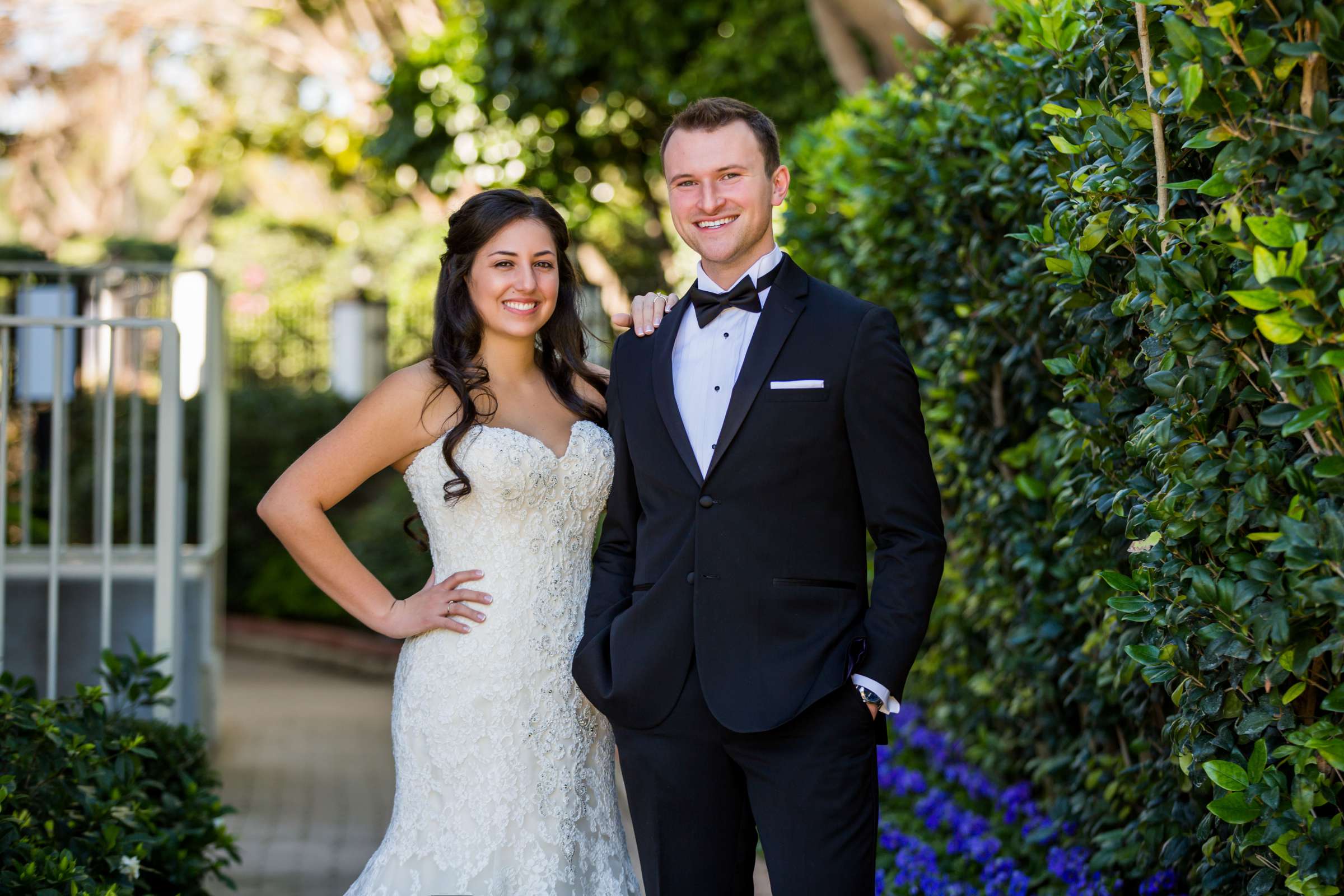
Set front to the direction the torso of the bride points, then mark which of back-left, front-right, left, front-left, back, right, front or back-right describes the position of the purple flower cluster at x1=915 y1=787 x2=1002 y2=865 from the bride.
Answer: left

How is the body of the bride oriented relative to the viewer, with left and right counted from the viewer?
facing the viewer and to the right of the viewer

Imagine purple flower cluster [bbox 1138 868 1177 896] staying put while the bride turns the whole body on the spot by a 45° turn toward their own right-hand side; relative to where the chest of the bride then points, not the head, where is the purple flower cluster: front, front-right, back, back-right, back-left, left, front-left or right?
left

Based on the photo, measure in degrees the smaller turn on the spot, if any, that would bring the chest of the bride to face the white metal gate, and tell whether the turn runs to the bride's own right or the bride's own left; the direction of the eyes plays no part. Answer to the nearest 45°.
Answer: approximately 180°

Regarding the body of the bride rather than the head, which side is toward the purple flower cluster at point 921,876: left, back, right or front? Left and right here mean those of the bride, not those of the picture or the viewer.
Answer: left

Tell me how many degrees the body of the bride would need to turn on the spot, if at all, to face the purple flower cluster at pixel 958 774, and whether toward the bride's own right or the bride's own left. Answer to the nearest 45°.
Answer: approximately 90° to the bride's own left
